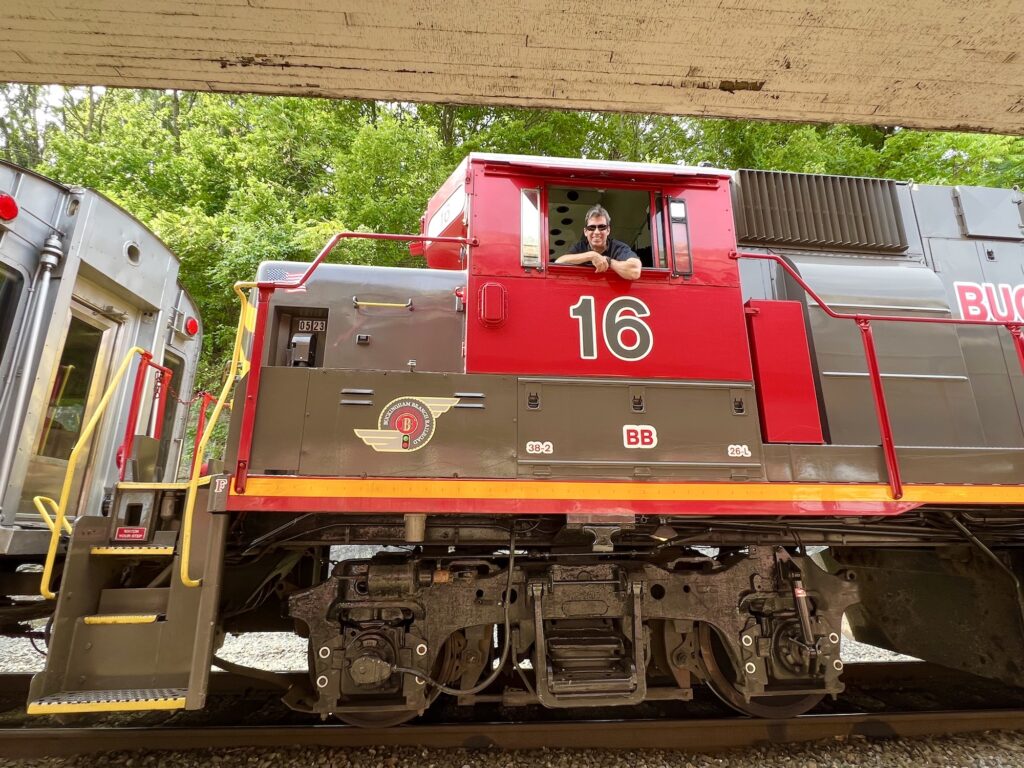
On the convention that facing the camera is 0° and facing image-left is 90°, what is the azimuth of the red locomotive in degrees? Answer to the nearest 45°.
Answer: approximately 90°
